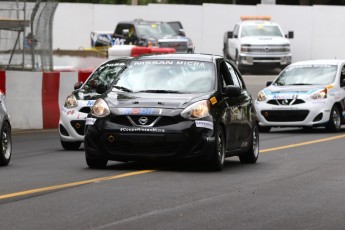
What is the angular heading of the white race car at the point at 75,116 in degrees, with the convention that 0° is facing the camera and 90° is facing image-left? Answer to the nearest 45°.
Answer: approximately 45°

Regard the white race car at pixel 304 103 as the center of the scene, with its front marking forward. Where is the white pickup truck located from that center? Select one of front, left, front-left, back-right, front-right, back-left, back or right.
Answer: back-right

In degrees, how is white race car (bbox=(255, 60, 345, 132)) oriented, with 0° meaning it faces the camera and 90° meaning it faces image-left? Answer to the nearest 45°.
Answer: approximately 45°

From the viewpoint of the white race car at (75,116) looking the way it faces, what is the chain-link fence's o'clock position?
The chain-link fence is roughly at 4 o'clock from the white race car.

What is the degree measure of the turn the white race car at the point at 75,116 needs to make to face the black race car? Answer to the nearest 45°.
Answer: approximately 45° to its left

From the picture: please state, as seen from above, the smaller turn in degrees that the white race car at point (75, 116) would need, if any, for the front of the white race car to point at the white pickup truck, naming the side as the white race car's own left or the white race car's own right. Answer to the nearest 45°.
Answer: approximately 135° to the white race car's own right
